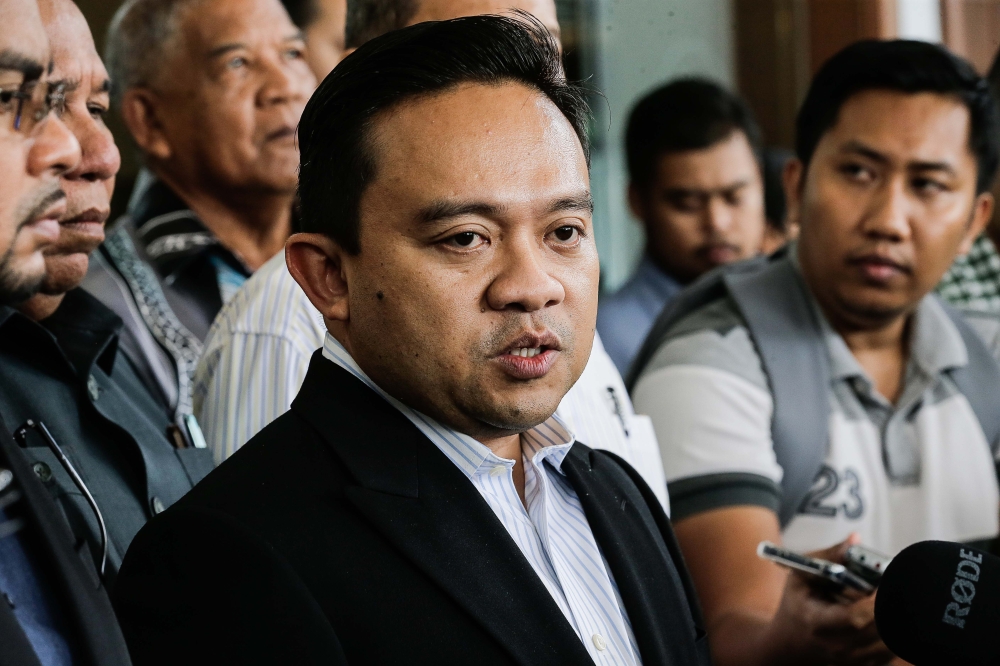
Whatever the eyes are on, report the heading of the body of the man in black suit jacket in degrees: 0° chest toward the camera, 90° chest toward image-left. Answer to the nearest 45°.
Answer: approximately 315°

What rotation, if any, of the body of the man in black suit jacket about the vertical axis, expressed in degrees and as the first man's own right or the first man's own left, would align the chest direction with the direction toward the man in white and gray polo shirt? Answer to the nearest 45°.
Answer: approximately 90° to the first man's own left

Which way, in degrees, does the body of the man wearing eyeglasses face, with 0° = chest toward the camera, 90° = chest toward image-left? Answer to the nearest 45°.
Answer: approximately 315°

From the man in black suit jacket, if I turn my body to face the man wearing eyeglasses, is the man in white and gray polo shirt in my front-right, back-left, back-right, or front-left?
back-right

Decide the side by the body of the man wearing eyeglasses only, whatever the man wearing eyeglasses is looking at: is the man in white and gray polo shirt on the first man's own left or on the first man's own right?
on the first man's own left
